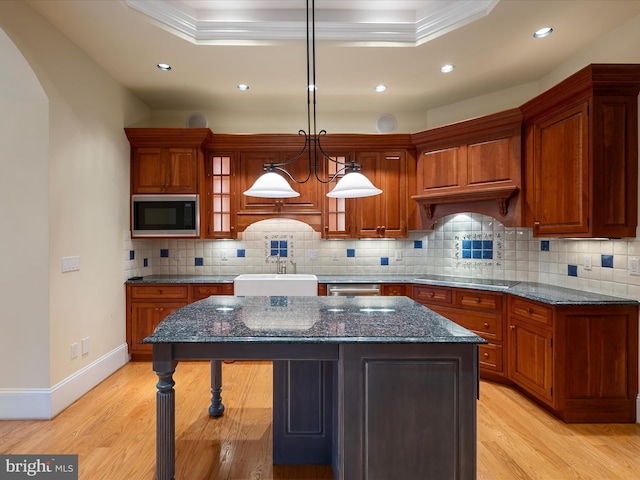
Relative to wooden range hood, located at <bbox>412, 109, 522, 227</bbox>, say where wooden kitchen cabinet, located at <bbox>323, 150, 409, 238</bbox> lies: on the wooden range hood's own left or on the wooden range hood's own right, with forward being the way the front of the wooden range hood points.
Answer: on the wooden range hood's own right

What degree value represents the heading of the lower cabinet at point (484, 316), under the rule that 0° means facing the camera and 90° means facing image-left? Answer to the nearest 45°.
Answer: approximately 45°

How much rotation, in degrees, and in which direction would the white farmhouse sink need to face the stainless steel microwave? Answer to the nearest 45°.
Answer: approximately 90° to its right

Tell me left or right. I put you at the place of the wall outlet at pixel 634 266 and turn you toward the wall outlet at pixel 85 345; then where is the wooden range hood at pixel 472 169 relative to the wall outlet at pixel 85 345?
right

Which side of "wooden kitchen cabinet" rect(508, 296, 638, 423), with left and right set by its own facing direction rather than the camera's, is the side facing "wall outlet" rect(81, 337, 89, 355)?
front

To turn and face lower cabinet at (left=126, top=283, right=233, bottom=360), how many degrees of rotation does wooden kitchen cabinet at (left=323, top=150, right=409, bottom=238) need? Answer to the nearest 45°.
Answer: approximately 90° to its right

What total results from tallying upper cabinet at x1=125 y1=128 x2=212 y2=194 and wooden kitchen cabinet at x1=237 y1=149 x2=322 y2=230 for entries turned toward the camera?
2

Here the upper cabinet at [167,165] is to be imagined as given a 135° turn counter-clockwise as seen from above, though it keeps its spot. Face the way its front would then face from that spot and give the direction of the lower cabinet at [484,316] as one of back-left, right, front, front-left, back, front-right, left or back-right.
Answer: right
